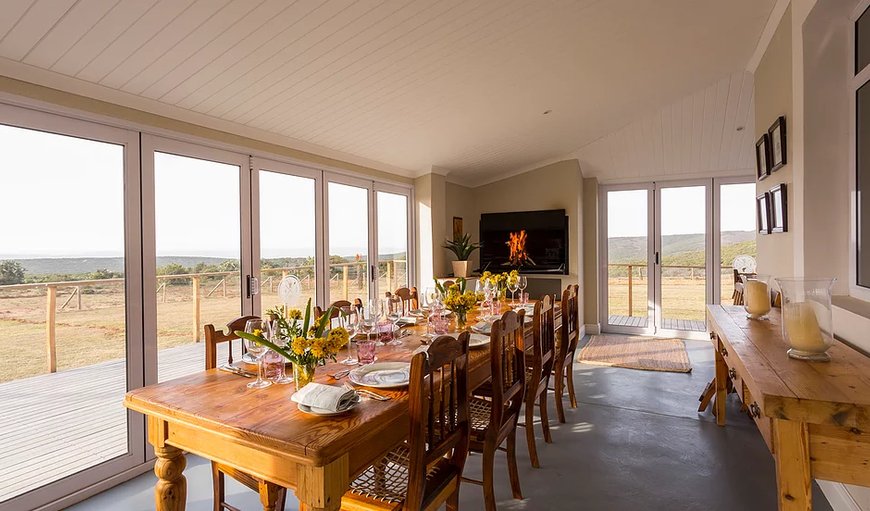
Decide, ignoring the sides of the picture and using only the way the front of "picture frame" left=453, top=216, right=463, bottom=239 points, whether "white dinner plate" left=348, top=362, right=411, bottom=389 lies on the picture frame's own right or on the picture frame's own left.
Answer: on the picture frame's own right

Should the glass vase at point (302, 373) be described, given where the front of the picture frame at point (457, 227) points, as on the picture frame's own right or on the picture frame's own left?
on the picture frame's own right

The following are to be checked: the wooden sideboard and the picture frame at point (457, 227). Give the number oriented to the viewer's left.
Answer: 1

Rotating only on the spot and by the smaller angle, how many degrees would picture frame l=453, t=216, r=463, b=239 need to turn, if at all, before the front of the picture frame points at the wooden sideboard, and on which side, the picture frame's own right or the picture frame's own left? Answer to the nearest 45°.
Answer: approximately 45° to the picture frame's own right

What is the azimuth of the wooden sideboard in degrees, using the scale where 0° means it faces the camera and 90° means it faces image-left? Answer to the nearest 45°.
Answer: approximately 90°
